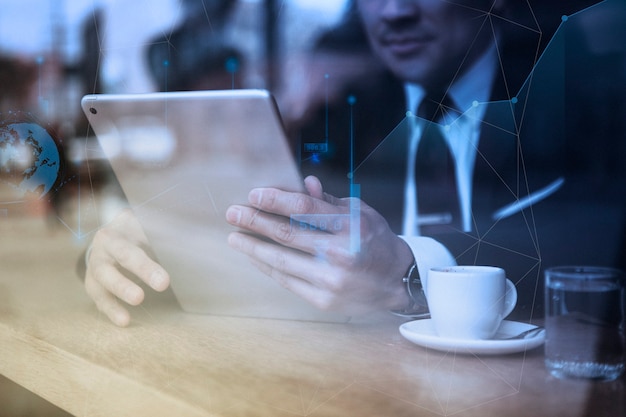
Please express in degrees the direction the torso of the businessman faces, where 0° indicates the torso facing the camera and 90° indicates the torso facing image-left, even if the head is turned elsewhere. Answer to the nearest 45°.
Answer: approximately 45°
